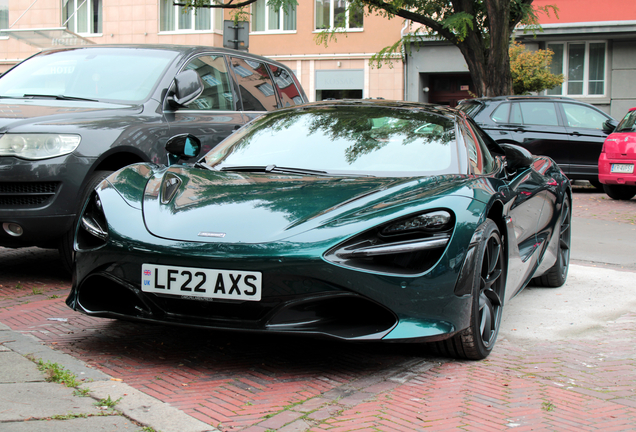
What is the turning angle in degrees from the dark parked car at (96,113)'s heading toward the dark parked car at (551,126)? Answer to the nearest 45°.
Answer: approximately 180°

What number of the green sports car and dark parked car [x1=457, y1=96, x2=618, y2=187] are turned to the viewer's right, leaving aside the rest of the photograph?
1

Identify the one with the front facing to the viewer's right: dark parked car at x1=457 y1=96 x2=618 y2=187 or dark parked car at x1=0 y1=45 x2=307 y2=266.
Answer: dark parked car at x1=457 y1=96 x2=618 y2=187

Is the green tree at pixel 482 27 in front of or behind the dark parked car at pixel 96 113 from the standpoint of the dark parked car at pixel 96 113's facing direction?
behind

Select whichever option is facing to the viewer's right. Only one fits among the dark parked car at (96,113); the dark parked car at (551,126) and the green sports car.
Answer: the dark parked car at (551,126)

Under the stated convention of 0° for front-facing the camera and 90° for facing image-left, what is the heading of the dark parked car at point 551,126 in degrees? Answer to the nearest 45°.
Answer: approximately 270°

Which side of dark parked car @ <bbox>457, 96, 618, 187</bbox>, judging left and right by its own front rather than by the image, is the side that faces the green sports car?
right
